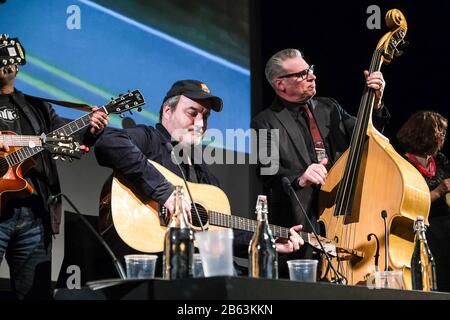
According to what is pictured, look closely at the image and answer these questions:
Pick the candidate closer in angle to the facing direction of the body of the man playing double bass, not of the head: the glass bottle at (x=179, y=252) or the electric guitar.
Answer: the glass bottle

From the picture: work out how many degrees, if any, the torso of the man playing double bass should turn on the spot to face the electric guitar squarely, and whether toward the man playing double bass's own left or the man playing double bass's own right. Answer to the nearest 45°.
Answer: approximately 90° to the man playing double bass's own right

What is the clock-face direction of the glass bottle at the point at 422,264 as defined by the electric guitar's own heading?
The glass bottle is roughly at 10 o'clock from the electric guitar.

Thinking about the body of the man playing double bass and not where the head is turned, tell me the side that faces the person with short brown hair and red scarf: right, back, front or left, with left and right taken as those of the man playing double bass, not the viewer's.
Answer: left

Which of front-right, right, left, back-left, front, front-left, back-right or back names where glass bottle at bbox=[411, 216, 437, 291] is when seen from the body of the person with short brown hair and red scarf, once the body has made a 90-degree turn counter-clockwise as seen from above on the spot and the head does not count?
back-right

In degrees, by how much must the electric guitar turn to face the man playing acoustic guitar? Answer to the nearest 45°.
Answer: approximately 90° to its left

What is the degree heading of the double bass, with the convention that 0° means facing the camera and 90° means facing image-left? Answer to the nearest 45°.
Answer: approximately 45°

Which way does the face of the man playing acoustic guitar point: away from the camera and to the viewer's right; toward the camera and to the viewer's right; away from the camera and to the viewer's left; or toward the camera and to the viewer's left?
toward the camera and to the viewer's right

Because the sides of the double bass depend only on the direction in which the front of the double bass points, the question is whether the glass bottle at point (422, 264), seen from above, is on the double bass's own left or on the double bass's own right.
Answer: on the double bass's own left

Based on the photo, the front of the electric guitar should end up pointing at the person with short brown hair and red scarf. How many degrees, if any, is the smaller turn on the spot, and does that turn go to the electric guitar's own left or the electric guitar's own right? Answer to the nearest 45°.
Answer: approximately 90° to the electric guitar's own left
